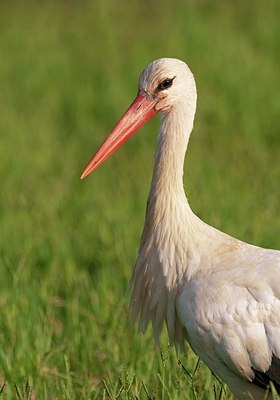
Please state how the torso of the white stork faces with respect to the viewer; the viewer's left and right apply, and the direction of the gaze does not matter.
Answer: facing to the left of the viewer
